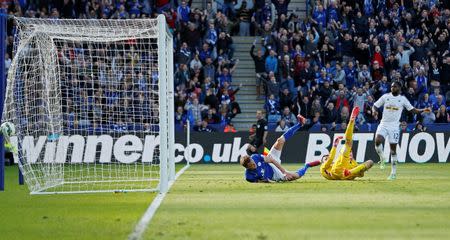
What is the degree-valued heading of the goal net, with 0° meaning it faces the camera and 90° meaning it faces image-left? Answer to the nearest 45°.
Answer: approximately 270°

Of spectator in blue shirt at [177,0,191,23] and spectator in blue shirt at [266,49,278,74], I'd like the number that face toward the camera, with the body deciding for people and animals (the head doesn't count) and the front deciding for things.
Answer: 2

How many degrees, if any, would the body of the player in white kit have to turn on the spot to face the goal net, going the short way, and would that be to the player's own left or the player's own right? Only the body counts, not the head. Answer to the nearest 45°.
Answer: approximately 45° to the player's own right

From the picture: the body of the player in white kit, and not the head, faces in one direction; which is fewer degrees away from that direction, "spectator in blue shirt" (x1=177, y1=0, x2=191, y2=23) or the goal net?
the goal net

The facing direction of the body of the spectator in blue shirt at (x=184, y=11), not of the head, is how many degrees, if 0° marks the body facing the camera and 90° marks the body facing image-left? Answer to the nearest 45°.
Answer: approximately 0°

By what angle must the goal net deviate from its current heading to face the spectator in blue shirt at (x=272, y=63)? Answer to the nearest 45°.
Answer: approximately 45° to its left
